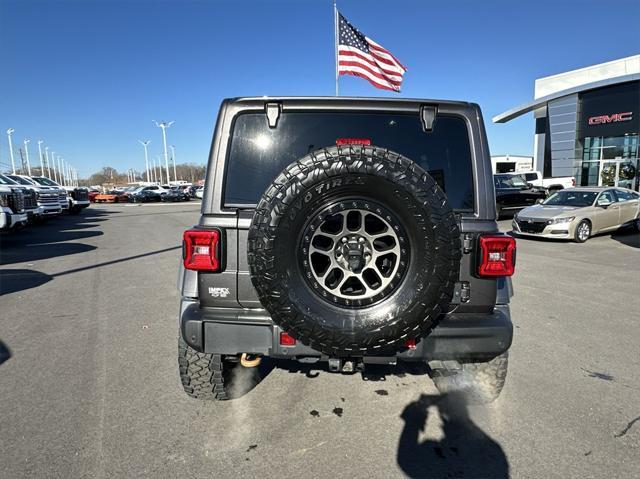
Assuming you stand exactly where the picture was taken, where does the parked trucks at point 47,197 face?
facing the viewer and to the right of the viewer

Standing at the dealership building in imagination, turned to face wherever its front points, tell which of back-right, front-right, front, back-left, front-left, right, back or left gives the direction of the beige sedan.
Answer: front-left

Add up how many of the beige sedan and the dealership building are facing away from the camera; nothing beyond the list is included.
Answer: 0

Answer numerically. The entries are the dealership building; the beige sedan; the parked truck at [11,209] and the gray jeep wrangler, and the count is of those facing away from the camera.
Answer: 1

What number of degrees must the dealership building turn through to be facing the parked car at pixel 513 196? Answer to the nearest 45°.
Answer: approximately 45° to its left

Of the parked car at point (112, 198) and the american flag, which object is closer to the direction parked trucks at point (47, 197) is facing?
the american flag

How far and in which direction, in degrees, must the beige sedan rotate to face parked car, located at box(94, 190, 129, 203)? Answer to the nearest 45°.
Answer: approximately 45° to its right

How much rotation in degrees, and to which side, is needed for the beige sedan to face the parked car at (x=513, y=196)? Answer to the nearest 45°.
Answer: approximately 90° to its right

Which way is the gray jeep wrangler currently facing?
away from the camera

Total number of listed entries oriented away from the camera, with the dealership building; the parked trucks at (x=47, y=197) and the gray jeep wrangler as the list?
1

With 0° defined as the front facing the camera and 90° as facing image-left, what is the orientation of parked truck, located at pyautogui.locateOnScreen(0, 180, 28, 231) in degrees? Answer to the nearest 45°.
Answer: approximately 315°

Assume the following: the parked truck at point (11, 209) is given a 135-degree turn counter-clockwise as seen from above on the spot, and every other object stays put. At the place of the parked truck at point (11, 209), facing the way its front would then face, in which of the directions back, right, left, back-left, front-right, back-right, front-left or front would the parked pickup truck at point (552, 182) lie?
right

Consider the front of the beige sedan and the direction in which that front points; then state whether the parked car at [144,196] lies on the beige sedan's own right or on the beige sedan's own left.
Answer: on the beige sedan's own right

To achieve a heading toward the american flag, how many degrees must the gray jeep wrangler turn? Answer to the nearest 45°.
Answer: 0° — it already faces it
